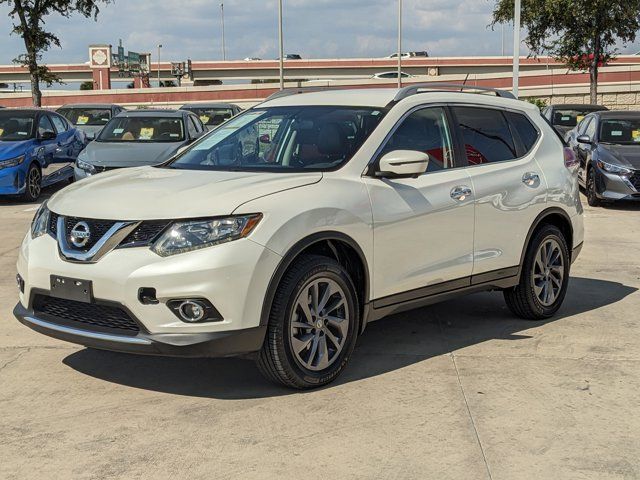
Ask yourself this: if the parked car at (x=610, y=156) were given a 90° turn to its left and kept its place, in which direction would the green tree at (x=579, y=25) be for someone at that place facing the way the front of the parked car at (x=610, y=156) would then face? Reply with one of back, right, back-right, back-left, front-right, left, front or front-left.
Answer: front-left

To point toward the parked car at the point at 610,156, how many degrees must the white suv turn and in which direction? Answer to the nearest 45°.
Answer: approximately 180°

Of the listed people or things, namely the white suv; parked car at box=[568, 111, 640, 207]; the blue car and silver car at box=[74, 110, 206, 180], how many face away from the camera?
0

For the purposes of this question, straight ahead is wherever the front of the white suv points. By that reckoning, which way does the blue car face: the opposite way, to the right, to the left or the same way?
the same way

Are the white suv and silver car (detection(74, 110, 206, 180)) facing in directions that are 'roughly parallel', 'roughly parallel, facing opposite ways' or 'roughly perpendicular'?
roughly parallel

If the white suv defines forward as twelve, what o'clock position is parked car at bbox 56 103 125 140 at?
The parked car is roughly at 4 o'clock from the white suv.

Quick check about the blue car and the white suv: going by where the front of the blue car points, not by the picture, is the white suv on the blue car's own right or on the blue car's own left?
on the blue car's own left

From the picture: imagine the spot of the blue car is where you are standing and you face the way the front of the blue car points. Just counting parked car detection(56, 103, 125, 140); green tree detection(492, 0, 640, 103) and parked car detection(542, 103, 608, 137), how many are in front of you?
0

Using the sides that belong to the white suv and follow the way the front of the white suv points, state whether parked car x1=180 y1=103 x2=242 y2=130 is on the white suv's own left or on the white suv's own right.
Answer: on the white suv's own right

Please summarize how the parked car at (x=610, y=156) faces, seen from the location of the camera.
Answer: facing the viewer and to the right of the viewer

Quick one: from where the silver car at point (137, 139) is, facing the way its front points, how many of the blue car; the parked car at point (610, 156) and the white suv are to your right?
1

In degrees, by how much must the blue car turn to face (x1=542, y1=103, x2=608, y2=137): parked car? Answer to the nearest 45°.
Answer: approximately 135° to its left

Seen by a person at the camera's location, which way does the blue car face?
facing the viewer and to the left of the viewer
